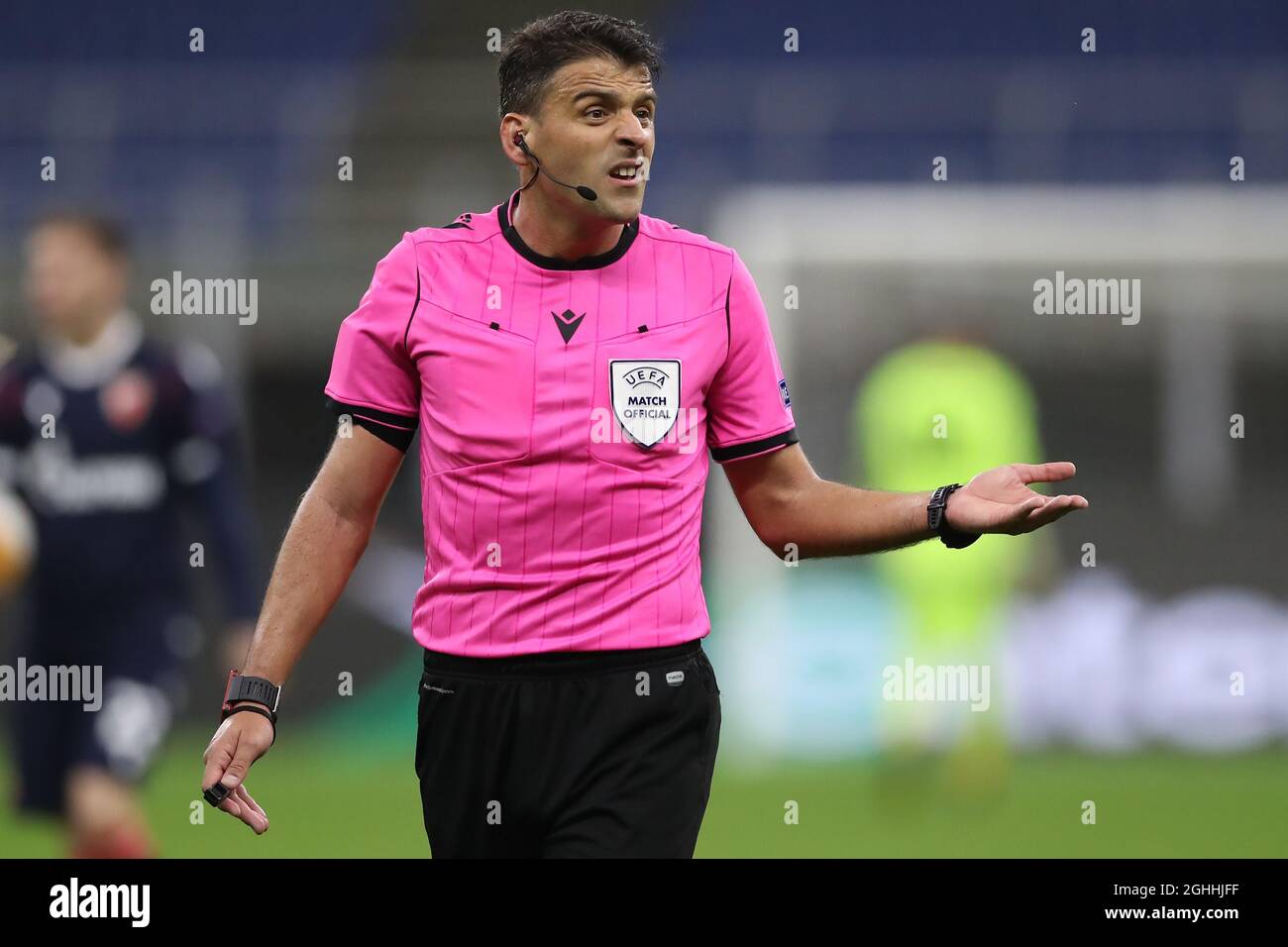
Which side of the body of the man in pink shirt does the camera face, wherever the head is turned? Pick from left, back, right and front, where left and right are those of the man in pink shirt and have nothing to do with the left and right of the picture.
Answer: front

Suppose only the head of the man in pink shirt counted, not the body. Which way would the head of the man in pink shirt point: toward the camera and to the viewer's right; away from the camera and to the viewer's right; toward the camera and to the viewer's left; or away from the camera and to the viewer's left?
toward the camera and to the viewer's right
